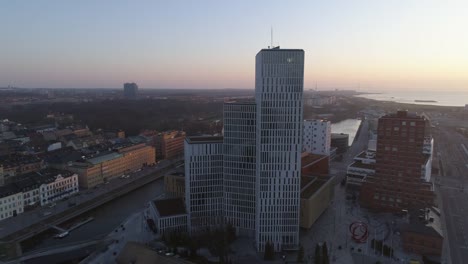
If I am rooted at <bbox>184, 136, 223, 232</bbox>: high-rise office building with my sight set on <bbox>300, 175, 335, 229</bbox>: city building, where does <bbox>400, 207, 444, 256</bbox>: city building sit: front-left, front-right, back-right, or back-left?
front-right

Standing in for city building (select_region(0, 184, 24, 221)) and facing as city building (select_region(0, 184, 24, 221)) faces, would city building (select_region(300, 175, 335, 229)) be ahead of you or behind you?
ahead

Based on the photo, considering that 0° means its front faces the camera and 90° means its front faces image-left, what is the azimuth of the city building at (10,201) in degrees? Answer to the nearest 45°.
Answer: approximately 315°

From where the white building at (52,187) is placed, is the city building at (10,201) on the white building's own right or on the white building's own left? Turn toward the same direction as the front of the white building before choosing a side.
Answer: on the white building's own right

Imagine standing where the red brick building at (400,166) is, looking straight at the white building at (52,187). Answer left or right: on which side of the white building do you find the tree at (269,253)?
left

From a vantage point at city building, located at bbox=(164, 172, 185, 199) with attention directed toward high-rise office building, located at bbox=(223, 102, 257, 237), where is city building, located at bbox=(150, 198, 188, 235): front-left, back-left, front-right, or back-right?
front-right

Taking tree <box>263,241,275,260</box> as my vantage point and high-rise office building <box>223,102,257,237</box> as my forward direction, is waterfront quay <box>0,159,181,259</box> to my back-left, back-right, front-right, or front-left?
front-left

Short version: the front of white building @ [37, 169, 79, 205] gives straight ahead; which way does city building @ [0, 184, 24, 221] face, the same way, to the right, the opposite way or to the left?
the same way

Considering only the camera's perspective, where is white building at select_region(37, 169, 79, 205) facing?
facing the viewer and to the right of the viewer

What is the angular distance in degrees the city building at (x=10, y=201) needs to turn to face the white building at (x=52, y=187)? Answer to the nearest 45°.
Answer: approximately 90° to its left

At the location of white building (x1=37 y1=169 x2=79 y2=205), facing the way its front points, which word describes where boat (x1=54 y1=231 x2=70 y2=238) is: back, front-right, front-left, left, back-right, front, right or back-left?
front-right
